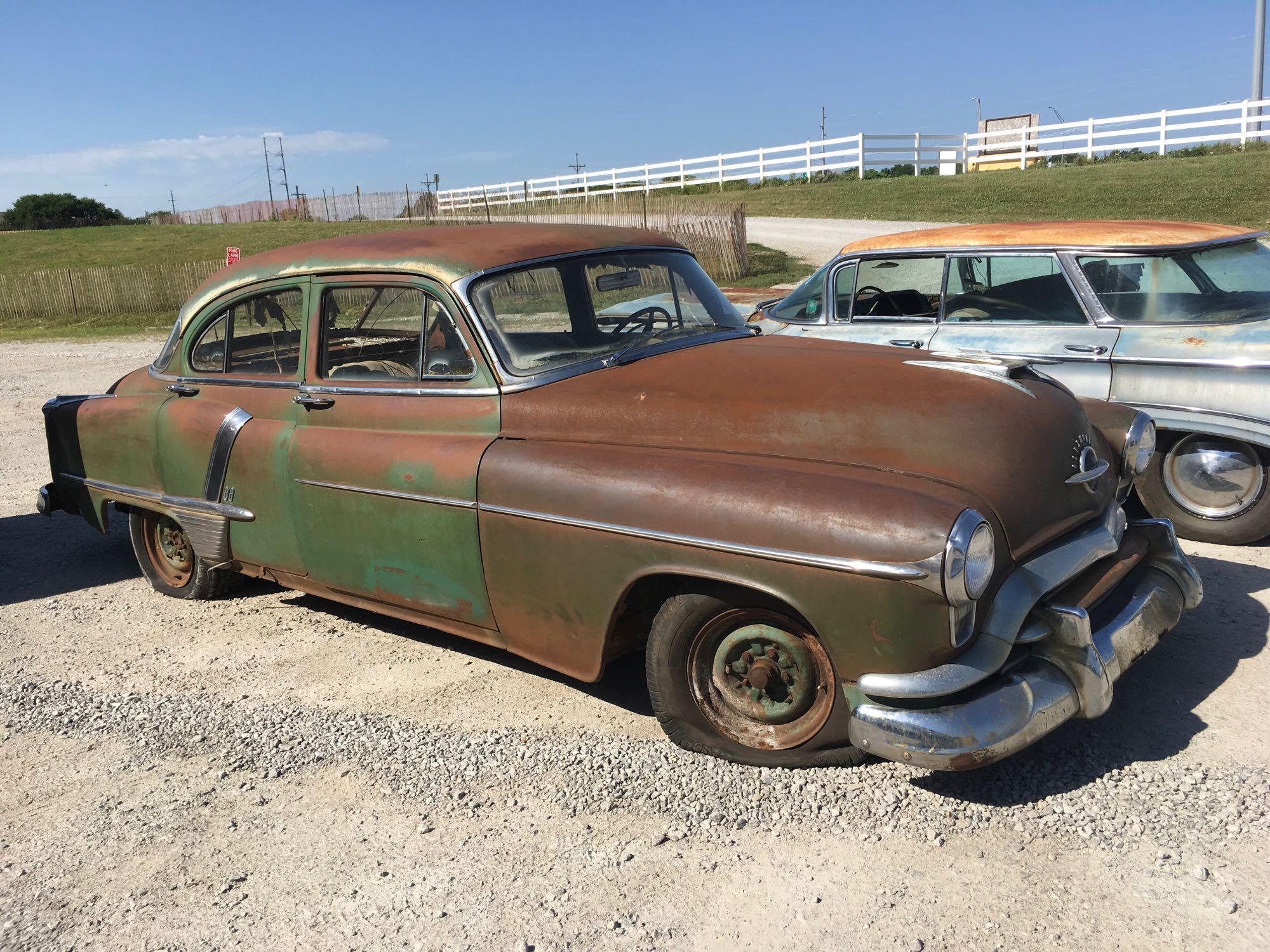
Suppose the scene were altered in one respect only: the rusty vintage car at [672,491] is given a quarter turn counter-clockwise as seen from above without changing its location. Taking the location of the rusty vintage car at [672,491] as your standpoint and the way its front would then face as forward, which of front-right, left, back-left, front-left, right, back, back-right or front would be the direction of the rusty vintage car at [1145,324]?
front

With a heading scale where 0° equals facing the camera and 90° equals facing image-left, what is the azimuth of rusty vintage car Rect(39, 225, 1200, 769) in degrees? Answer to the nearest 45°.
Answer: approximately 315°

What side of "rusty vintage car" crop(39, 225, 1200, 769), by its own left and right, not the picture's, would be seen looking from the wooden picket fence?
back
